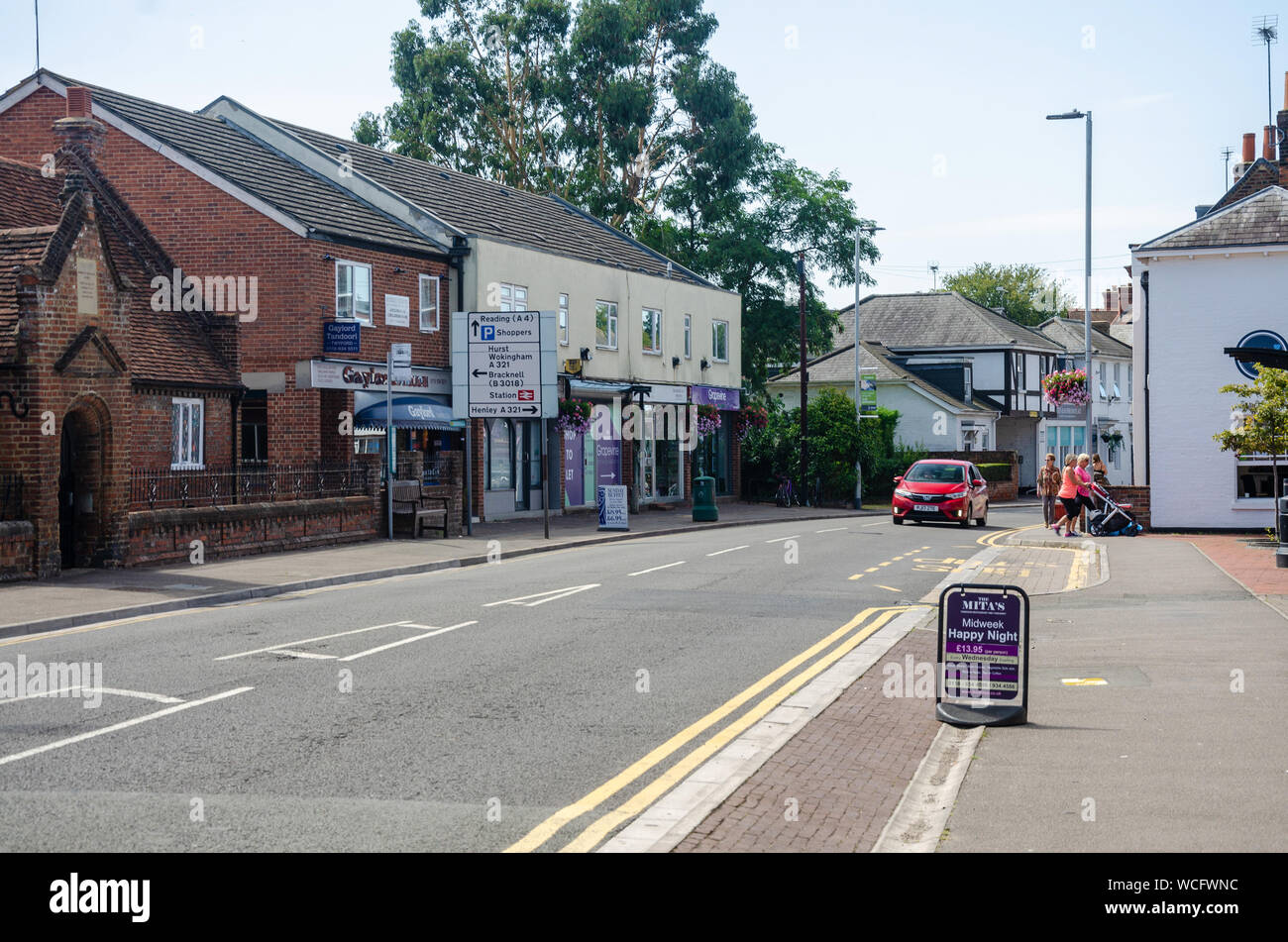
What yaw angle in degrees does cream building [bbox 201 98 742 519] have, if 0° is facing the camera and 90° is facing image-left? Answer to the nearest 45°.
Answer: approximately 315°

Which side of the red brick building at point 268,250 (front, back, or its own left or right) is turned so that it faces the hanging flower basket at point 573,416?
left

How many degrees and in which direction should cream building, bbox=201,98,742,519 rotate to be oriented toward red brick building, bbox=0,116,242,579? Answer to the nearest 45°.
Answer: approximately 90° to its right

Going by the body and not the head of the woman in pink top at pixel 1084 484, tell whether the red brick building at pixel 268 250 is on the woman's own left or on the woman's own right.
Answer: on the woman's own right

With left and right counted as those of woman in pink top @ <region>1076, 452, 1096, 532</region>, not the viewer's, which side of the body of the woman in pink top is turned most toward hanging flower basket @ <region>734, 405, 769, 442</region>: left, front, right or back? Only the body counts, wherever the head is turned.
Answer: back

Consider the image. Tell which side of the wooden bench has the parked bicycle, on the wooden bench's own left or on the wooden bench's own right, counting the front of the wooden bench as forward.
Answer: on the wooden bench's own left

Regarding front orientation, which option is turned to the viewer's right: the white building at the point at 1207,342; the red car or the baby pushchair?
the baby pushchair

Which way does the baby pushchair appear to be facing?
to the viewer's right
